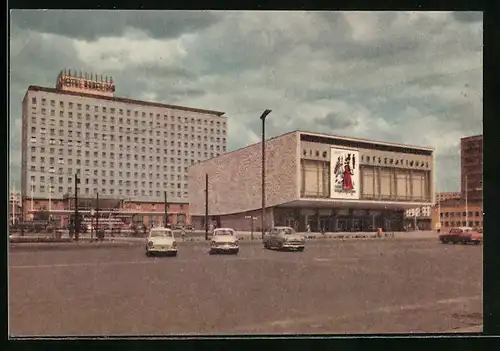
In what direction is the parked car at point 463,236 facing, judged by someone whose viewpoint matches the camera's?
facing to the left of the viewer

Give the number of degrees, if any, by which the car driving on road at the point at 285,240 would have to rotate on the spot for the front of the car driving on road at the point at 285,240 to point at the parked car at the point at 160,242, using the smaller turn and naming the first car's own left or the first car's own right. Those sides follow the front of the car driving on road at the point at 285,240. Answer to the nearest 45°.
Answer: approximately 90° to the first car's own right

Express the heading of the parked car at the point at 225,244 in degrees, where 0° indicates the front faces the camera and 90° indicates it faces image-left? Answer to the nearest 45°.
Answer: approximately 0°

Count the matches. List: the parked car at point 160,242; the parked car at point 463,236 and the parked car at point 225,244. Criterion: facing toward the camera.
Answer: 2

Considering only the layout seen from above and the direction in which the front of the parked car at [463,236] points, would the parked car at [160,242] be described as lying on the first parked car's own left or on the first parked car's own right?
on the first parked car's own left

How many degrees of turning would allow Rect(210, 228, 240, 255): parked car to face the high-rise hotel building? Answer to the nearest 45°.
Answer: approximately 135° to its right

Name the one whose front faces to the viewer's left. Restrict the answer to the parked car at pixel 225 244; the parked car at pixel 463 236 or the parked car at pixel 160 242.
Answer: the parked car at pixel 463 236

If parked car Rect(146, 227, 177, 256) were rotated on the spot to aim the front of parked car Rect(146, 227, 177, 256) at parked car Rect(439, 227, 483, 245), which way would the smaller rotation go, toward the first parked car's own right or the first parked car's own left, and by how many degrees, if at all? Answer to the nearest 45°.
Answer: approximately 135° to the first parked car's own left
